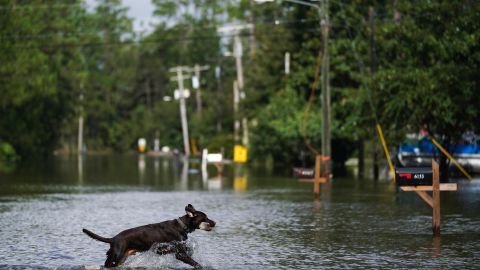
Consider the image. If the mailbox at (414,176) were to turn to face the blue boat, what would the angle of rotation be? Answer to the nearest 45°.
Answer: approximately 90° to its right

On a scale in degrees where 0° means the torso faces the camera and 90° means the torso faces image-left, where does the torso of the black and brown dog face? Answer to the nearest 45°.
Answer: approximately 270°

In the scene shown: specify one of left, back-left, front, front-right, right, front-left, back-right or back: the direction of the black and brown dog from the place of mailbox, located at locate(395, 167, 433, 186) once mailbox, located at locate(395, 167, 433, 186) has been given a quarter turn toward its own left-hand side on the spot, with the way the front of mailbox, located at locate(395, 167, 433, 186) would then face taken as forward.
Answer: front-right

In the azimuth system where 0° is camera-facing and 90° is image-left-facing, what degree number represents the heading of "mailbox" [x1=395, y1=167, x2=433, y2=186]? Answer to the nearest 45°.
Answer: approximately 90°

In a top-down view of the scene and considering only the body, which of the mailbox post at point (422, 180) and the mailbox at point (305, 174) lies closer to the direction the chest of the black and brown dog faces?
the mailbox post
